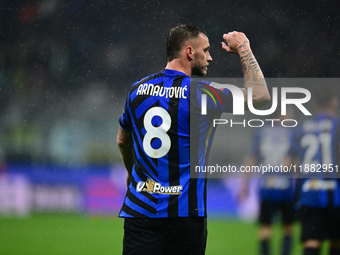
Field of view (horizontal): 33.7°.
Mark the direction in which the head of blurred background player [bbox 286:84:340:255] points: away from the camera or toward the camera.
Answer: away from the camera

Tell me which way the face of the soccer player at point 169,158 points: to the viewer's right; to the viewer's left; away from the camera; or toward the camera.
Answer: to the viewer's right

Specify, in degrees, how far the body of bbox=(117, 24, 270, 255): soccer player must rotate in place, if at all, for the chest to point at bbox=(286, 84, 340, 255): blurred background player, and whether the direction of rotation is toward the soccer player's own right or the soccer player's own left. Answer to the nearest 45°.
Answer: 0° — they already face them

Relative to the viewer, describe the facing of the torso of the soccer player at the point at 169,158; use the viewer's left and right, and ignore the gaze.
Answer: facing away from the viewer and to the right of the viewer
